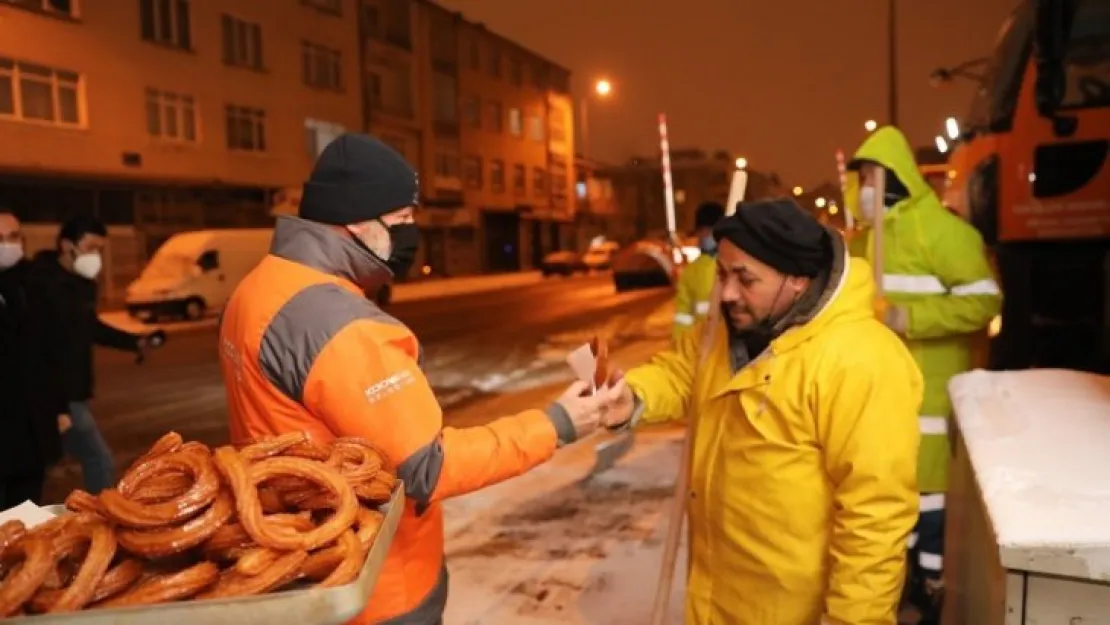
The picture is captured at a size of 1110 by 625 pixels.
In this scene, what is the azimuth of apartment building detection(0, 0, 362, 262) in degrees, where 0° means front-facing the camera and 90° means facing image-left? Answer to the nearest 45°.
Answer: approximately 315°

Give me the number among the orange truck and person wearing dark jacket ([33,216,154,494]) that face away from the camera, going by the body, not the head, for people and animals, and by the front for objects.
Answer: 0

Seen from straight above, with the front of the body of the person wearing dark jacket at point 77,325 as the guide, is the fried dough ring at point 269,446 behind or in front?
in front

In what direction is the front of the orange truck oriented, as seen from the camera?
facing the viewer and to the left of the viewer

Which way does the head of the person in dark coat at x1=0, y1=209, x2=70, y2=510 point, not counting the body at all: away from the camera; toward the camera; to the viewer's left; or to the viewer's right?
toward the camera

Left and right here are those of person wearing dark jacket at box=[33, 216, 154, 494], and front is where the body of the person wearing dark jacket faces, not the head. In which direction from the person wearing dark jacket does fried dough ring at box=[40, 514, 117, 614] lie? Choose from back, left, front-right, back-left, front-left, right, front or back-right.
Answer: front-right

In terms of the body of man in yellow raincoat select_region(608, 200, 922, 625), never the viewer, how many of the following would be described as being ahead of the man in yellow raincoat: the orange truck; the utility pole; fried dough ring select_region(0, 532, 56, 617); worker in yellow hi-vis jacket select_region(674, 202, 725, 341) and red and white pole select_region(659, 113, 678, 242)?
1

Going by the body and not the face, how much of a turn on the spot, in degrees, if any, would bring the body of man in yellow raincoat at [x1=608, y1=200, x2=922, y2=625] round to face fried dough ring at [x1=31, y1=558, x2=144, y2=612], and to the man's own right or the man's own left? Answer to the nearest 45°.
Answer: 0° — they already face it

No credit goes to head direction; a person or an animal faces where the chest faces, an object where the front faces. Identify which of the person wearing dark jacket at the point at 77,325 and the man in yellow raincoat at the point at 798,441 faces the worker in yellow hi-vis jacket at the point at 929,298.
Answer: the person wearing dark jacket

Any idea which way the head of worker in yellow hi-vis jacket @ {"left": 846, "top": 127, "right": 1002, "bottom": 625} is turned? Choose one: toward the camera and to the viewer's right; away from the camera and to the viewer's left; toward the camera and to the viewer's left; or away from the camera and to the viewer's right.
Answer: toward the camera and to the viewer's left

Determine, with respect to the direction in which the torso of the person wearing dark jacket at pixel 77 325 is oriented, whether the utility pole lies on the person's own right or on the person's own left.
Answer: on the person's own left

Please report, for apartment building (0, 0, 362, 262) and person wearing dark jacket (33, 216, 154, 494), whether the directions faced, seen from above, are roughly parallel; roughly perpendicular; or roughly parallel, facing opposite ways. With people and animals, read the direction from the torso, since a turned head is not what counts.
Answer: roughly parallel

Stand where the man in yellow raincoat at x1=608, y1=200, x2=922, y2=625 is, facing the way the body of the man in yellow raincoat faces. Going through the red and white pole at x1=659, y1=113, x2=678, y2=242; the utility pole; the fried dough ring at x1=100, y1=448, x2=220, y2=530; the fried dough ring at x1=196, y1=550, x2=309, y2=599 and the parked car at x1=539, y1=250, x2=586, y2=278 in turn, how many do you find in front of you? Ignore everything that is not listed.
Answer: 2

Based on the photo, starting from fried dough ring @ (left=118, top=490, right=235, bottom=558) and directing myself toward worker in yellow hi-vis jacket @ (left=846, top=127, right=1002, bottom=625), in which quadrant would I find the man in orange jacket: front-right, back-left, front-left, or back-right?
front-left

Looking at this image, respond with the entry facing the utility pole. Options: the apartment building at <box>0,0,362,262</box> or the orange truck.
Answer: the apartment building

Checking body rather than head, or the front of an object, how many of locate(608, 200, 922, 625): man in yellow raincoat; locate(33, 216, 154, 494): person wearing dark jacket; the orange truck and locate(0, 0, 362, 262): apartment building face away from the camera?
0

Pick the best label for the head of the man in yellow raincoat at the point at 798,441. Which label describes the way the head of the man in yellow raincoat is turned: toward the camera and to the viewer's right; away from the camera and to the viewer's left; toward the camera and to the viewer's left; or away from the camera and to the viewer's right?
toward the camera and to the viewer's left

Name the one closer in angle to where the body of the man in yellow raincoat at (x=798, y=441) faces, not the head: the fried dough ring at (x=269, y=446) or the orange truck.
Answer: the fried dough ring

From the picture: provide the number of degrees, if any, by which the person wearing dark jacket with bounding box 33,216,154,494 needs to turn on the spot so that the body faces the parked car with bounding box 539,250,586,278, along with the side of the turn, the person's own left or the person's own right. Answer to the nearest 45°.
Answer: approximately 90° to the person's own left
